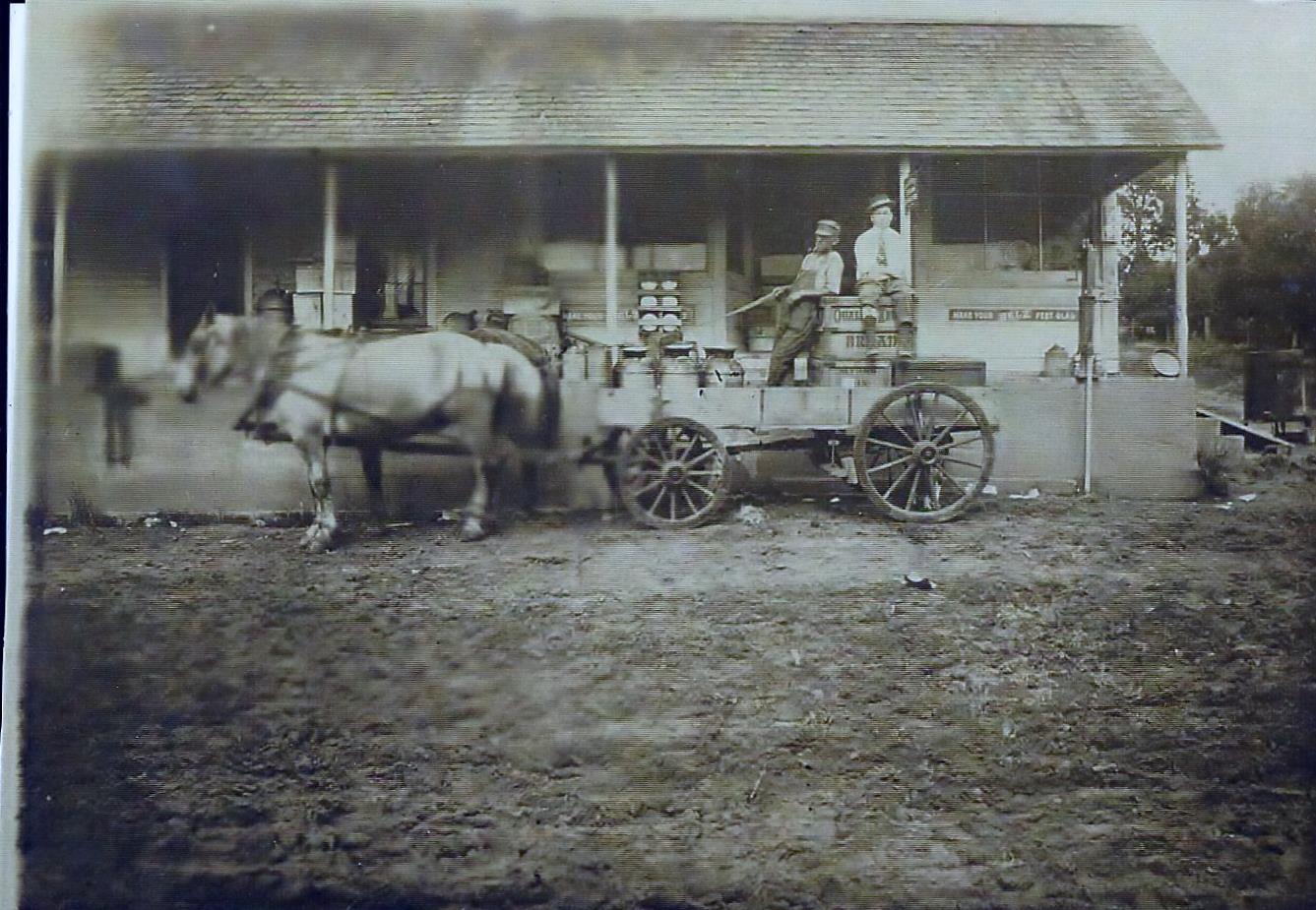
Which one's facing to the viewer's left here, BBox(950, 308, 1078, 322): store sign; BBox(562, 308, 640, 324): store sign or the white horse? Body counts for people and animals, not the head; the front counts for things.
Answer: the white horse

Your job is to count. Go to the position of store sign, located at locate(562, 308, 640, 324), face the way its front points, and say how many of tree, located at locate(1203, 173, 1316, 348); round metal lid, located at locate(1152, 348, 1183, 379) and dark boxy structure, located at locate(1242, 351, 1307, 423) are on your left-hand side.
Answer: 3

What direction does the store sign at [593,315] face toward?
toward the camera

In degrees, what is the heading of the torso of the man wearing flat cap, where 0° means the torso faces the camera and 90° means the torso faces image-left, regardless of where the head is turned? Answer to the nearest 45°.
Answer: approximately 45°

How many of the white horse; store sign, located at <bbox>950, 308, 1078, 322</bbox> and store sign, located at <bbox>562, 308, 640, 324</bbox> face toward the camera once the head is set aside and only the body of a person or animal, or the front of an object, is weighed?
2

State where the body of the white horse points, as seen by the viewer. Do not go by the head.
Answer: to the viewer's left

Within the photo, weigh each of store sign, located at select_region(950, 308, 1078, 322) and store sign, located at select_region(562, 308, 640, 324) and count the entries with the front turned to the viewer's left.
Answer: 0

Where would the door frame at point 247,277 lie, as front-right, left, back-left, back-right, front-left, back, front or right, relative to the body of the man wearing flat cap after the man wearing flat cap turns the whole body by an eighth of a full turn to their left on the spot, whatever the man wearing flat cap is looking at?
right

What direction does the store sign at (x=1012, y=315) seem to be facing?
toward the camera

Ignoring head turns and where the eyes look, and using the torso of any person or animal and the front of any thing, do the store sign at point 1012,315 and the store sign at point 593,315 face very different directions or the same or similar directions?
same or similar directions

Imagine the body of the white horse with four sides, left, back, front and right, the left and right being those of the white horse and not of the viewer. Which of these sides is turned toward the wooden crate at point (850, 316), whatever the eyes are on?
back
